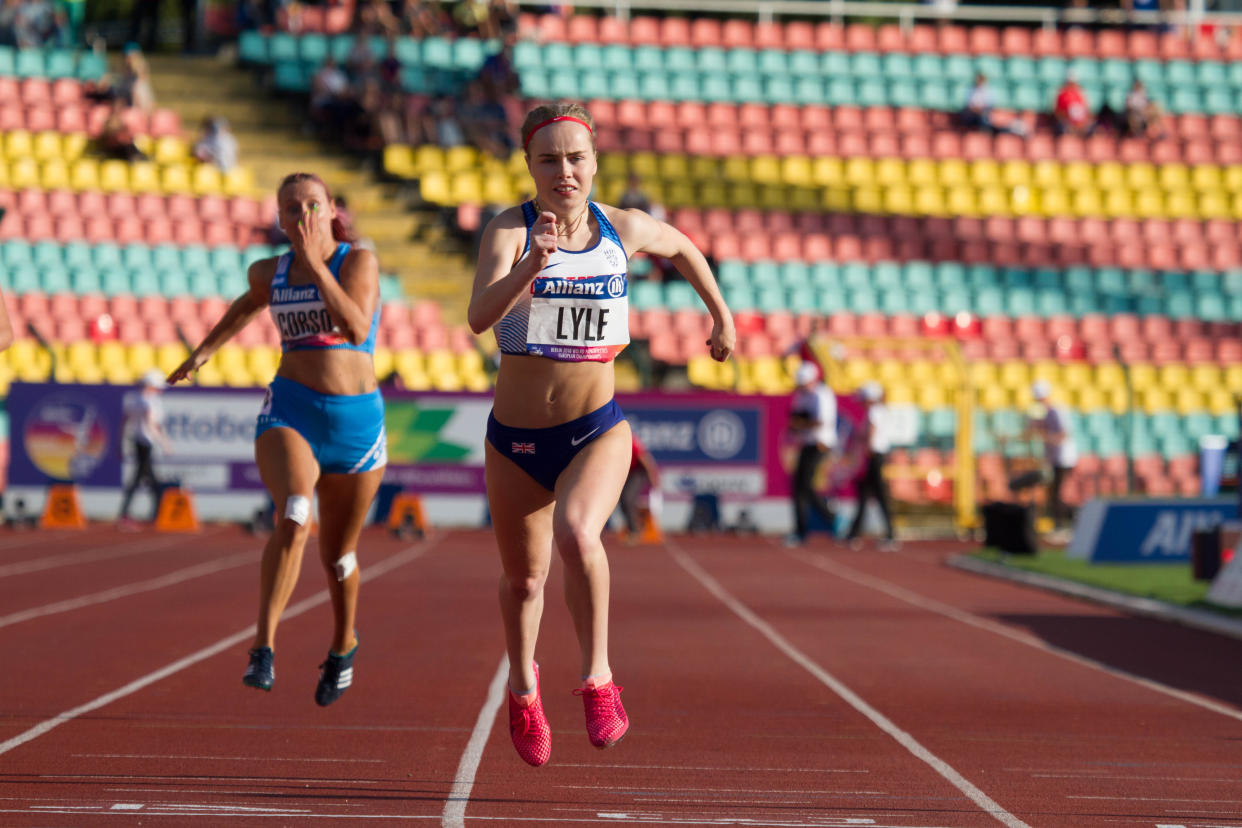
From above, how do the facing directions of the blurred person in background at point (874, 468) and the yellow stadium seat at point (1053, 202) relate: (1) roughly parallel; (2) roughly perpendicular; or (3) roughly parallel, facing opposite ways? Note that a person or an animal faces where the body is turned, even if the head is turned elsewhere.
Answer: roughly perpendicular

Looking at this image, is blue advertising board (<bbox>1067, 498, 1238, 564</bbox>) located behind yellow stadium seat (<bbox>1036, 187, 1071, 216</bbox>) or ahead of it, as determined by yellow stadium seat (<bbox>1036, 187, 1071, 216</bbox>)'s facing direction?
ahead

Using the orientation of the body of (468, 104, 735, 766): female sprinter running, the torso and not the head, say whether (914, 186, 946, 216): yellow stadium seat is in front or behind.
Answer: behind

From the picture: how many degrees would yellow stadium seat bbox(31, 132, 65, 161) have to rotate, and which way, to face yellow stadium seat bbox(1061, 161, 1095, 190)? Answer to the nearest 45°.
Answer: approximately 90° to its left

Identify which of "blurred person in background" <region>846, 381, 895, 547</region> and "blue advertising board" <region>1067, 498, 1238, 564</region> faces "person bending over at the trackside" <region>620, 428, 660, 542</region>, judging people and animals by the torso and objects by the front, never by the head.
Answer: the blurred person in background

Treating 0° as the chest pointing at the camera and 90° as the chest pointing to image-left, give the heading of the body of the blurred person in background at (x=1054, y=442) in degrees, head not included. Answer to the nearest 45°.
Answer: approximately 45°

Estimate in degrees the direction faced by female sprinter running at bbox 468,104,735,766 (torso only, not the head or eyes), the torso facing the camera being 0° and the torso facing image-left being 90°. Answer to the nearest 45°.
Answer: approximately 0°

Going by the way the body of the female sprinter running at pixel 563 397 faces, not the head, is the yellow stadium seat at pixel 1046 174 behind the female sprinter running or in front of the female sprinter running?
behind

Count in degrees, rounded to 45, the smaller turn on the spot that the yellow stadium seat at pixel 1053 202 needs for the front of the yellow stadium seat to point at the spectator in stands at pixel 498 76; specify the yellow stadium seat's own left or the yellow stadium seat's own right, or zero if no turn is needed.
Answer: approximately 90° to the yellow stadium seat's own right
